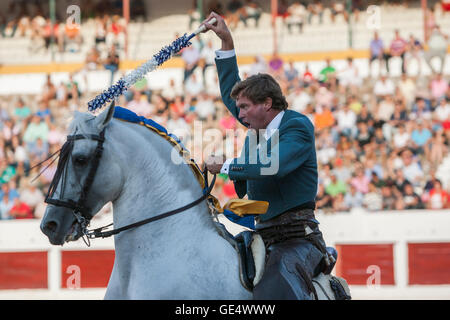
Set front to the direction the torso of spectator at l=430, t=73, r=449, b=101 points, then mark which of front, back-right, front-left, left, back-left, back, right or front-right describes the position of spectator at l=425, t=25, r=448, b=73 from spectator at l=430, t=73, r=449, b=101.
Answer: back

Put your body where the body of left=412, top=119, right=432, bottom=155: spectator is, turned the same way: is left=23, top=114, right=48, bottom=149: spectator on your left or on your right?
on your right

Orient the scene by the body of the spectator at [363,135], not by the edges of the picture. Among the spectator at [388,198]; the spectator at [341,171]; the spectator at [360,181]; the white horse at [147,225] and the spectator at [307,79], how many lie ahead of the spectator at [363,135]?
4

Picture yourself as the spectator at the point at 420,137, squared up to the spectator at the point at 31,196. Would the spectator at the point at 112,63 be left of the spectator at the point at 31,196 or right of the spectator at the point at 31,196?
right

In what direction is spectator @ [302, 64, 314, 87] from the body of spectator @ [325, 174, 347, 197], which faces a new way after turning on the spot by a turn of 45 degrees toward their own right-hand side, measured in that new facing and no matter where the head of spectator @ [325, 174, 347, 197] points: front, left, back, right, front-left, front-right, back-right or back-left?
back-right

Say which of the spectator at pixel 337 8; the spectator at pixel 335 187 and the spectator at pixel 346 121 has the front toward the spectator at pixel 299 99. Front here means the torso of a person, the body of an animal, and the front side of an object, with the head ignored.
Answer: the spectator at pixel 337 8

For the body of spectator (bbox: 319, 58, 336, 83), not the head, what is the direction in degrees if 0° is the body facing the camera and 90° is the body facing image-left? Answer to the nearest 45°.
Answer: approximately 0°

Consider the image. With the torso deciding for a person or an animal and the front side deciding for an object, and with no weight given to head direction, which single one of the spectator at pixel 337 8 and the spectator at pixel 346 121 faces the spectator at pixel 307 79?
the spectator at pixel 337 8

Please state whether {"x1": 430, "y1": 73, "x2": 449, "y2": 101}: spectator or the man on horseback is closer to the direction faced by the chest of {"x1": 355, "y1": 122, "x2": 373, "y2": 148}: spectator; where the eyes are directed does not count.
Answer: the man on horseback

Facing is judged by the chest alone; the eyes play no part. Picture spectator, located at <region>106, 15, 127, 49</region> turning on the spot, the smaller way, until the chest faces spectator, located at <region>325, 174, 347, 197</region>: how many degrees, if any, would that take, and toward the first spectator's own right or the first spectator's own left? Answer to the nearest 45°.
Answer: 0° — they already face them

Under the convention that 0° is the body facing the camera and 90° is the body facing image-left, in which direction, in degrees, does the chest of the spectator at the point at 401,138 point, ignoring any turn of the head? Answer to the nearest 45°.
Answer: approximately 0°

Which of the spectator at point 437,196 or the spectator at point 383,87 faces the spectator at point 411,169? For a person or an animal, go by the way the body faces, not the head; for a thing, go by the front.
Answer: the spectator at point 383,87

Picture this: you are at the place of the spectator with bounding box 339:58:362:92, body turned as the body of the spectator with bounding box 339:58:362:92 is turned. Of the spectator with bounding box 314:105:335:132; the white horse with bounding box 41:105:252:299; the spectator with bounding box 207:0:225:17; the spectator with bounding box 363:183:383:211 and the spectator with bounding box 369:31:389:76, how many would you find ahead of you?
3

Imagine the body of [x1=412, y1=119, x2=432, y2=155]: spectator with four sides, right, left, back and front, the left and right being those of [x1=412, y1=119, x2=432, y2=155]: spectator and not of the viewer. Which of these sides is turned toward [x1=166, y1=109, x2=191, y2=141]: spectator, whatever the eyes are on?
right
